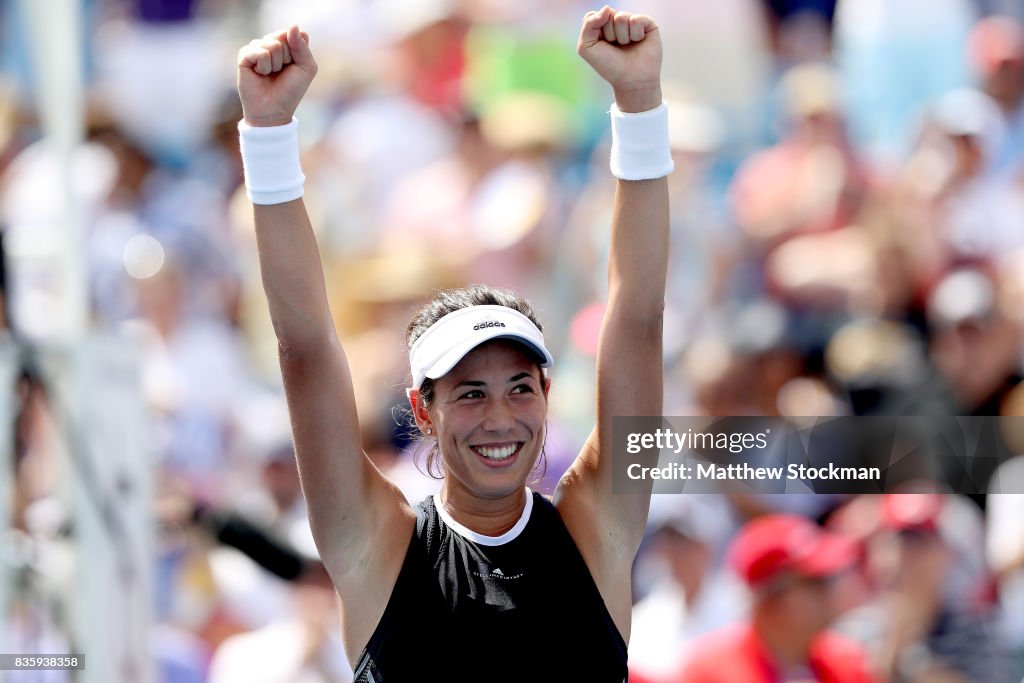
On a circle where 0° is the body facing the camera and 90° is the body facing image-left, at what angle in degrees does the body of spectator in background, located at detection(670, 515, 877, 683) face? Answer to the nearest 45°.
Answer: approximately 315°

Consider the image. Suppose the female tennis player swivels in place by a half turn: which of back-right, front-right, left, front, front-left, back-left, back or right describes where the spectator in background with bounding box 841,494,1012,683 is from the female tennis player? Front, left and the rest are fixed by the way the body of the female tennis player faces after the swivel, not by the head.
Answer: front-right

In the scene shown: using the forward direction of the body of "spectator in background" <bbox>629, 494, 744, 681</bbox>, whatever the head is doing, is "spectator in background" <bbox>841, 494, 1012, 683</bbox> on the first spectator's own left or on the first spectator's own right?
on the first spectator's own left

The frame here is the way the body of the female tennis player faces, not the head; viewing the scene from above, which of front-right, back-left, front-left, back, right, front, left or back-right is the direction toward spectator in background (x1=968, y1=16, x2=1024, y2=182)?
back-left

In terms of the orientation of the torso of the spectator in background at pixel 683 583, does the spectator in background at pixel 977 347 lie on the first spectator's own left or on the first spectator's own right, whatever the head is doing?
on the first spectator's own left

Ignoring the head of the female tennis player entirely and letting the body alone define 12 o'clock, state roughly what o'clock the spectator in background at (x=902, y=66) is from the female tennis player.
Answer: The spectator in background is roughly at 7 o'clock from the female tennis player.

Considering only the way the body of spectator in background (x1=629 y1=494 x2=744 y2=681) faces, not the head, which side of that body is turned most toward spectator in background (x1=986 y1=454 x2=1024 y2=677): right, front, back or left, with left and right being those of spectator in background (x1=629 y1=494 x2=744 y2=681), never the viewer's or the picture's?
left

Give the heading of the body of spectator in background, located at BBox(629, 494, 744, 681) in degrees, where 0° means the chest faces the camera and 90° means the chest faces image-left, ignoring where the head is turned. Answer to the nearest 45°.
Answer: approximately 0°

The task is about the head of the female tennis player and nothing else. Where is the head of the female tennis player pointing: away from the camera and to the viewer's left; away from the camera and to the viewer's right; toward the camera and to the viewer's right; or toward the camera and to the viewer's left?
toward the camera and to the viewer's right

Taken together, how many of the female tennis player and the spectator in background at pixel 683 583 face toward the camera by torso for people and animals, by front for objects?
2
